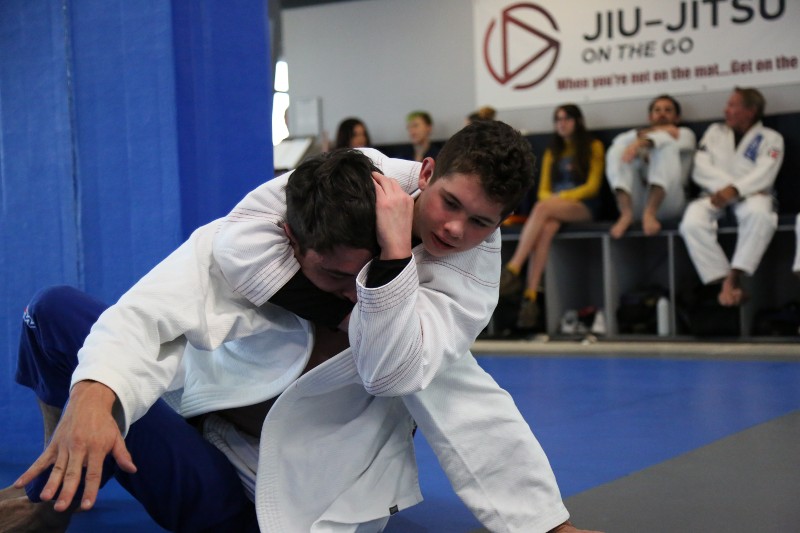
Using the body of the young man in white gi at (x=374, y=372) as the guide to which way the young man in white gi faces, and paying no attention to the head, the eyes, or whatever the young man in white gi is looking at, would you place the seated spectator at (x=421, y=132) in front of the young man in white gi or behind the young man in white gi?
behind

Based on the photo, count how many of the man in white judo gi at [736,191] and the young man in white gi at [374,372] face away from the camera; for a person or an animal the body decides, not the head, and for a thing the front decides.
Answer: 0

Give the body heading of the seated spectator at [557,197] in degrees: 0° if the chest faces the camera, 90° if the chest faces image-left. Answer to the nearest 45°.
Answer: approximately 45°

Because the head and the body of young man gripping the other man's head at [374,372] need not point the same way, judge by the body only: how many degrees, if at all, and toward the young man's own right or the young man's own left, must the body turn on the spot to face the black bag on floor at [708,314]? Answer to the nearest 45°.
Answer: approximately 180°

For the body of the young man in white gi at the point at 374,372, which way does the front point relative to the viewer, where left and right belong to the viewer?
facing the viewer and to the left of the viewer

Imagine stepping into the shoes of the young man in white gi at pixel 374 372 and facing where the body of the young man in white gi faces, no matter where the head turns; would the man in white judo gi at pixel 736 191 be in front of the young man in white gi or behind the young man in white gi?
behind
